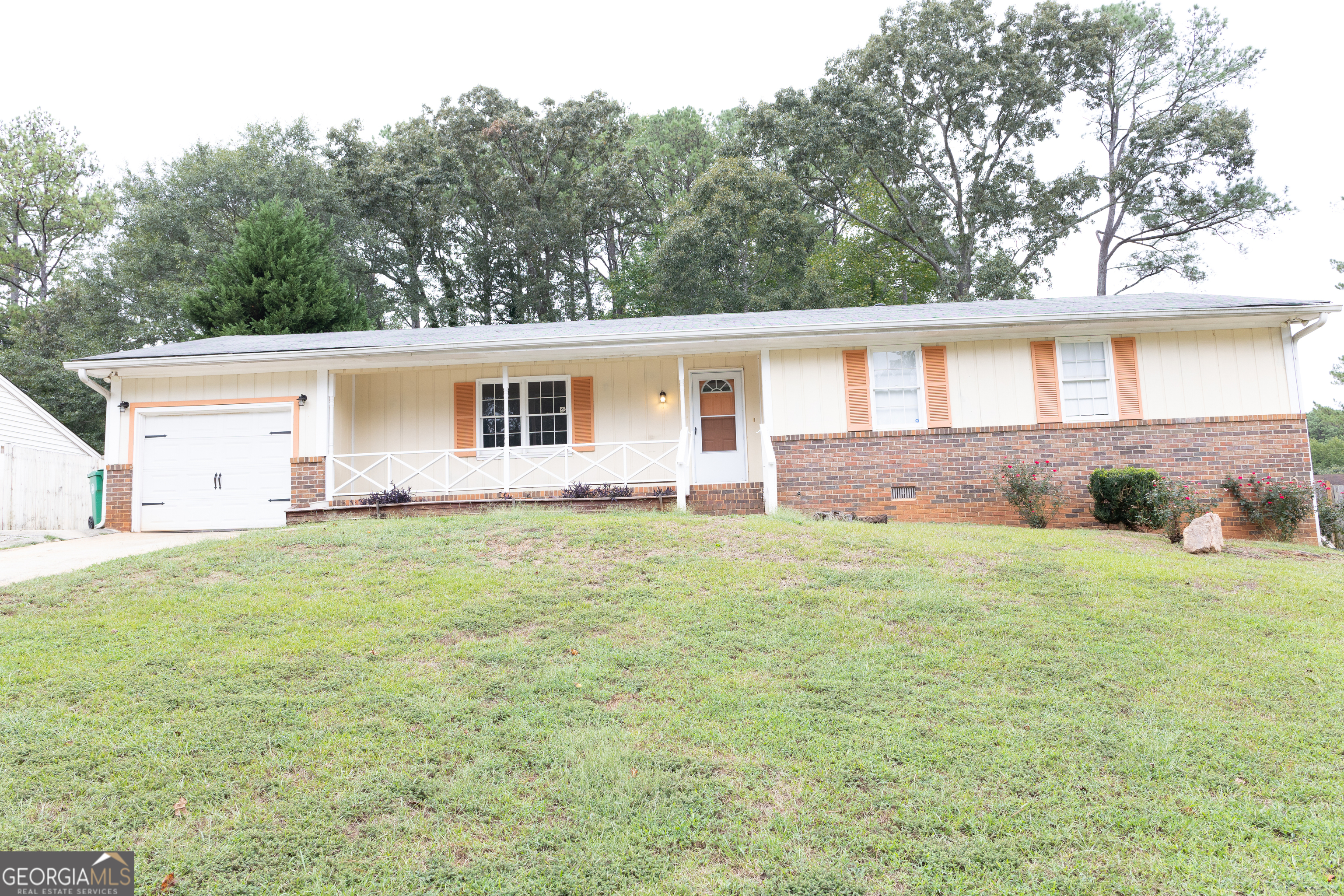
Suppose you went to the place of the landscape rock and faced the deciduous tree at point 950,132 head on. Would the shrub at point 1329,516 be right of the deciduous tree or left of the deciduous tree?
right

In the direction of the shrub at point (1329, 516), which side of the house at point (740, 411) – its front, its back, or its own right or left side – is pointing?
left

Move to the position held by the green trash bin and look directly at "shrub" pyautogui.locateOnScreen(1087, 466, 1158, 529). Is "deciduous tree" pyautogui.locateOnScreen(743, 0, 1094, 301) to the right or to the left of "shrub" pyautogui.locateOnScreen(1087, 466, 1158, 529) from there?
left

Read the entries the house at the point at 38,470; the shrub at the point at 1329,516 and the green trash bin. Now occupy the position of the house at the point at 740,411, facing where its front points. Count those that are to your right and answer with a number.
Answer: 2

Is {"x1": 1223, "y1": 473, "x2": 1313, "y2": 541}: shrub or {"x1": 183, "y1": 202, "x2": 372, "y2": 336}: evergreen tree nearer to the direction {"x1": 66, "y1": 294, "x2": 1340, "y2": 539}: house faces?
the shrub

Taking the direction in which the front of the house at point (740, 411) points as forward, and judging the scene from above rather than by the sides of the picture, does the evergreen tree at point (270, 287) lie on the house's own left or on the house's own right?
on the house's own right

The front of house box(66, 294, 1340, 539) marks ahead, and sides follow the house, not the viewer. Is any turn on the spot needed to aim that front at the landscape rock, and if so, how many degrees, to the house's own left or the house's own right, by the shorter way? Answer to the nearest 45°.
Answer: approximately 45° to the house's own left

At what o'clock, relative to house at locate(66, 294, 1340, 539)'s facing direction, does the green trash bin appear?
The green trash bin is roughly at 3 o'clock from the house.

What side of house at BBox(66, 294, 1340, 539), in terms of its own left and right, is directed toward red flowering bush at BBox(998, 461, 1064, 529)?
left

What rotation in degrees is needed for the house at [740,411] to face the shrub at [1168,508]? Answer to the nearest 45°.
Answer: approximately 90° to its left

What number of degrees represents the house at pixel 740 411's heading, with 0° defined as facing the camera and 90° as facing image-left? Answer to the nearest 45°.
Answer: approximately 0°

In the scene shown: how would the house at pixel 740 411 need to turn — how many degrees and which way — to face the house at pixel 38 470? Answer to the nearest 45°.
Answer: approximately 90° to its right
